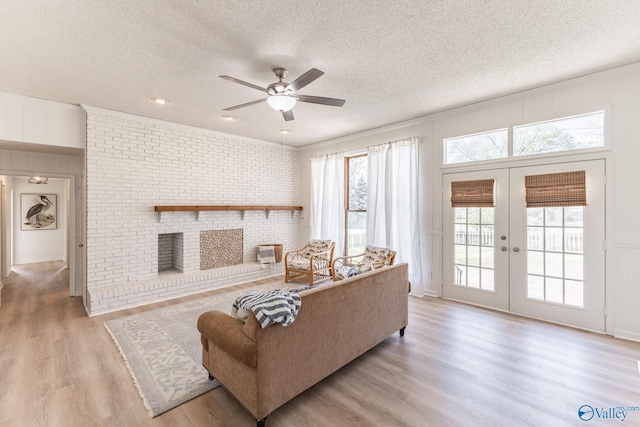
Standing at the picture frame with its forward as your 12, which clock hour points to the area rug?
The area rug is roughly at 12 o'clock from the picture frame.

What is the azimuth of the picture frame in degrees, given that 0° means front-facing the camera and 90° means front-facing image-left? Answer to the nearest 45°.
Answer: approximately 0°

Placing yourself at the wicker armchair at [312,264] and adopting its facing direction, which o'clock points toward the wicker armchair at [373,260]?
the wicker armchair at [373,260] is roughly at 9 o'clock from the wicker armchair at [312,264].

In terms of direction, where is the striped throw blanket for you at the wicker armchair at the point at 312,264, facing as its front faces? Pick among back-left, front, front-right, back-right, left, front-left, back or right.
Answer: front-left
